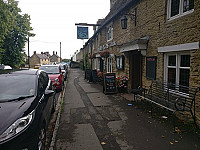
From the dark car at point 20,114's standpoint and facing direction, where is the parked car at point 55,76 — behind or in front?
behind

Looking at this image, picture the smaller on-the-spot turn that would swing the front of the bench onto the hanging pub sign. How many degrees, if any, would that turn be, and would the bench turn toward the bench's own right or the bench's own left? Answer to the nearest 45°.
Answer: approximately 90° to the bench's own right

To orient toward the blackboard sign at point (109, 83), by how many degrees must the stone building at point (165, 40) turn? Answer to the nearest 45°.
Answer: approximately 90° to its right

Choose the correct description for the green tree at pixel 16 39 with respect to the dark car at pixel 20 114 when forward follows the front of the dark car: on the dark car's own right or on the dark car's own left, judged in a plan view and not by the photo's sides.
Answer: on the dark car's own right

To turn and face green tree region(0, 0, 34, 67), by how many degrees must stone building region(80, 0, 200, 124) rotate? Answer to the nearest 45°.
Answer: approximately 90° to its right
